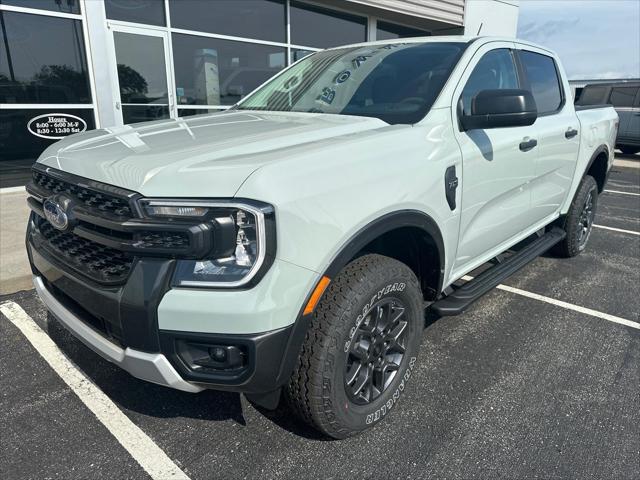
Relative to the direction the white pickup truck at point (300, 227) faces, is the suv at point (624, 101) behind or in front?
behind

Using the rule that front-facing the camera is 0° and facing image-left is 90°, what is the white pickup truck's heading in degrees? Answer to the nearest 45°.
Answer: approximately 45°
